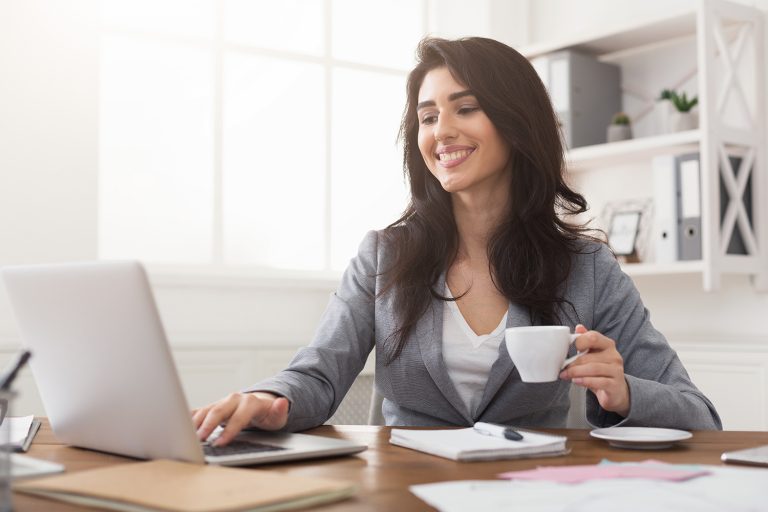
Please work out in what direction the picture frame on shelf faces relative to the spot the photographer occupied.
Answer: facing the viewer and to the left of the viewer

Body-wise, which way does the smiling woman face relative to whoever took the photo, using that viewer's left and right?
facing the viewer

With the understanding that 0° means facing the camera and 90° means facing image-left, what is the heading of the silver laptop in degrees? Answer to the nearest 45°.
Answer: approximately 225°

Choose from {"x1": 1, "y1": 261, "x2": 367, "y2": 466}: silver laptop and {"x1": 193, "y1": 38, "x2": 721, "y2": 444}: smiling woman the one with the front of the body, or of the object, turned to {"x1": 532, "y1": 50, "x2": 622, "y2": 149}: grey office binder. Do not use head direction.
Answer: the silver laptop

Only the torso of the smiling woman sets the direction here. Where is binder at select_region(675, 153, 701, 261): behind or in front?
behind

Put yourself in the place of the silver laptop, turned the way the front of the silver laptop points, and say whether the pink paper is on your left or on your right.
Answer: on your right

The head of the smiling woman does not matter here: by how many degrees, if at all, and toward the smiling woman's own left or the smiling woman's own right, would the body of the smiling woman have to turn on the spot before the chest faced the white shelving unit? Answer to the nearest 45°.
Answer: approximately 135° to the smiling woman's own left

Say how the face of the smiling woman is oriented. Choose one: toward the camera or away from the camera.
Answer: toward the camera

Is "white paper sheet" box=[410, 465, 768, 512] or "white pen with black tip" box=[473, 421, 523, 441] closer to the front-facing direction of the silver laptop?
the white pen with black tip

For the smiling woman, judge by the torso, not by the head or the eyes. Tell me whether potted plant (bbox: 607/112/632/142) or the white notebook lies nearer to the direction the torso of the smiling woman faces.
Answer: the white notebook

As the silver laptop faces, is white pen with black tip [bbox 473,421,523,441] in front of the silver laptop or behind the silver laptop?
in front

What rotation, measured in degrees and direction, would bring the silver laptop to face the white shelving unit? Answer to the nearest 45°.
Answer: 0° — it already faces it

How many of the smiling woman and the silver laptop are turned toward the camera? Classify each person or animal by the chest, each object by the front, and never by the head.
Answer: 1

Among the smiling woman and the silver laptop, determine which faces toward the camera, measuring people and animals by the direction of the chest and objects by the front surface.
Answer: the smiling woman

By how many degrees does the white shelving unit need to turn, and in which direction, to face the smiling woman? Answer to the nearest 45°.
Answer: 0° — it already faces them
